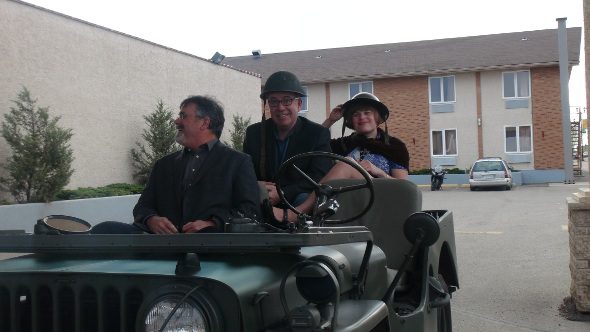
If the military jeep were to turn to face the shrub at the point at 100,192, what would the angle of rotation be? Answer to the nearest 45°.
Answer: approximately 135° to its right

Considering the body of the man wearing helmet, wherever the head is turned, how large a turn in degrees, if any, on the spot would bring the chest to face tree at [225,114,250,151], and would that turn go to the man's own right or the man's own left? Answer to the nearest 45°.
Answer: approximately 180°

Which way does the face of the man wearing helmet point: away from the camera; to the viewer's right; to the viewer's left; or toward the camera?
toward the camera

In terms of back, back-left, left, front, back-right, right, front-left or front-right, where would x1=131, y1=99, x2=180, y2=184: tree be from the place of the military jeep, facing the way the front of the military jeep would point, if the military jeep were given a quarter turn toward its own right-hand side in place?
front-right

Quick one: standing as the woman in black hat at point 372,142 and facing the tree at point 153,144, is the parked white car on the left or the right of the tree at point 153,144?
right

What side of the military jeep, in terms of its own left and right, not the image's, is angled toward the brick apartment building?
back

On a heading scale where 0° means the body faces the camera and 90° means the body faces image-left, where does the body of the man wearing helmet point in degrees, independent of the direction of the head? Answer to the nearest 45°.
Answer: approximately 0°

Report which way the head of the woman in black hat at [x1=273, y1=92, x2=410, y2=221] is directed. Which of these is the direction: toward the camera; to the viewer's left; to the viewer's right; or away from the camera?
toward the camera

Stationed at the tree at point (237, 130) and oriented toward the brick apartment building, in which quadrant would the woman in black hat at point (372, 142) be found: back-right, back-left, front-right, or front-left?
back-right

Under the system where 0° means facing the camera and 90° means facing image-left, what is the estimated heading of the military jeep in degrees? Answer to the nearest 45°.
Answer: approximately 45°
